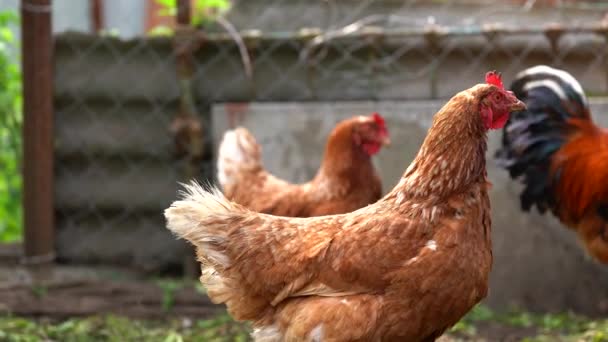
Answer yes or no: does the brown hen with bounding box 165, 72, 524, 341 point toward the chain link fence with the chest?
no

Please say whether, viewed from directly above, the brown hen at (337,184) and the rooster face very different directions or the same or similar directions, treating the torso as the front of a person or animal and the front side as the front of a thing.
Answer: same or similar directions

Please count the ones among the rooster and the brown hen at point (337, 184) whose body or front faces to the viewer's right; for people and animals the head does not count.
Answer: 2

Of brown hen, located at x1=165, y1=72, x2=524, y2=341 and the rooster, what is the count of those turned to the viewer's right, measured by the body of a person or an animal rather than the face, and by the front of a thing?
2

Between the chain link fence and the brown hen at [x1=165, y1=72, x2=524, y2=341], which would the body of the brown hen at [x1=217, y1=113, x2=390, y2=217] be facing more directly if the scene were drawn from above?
the brown hen

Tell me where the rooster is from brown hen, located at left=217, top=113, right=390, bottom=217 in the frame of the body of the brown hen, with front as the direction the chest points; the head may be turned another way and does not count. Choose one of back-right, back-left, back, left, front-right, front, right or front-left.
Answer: front

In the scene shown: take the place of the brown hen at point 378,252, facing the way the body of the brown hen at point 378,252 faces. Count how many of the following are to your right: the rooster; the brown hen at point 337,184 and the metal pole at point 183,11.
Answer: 0

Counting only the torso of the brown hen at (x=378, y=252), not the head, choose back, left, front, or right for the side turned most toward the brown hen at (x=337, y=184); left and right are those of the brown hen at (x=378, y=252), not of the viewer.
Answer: left

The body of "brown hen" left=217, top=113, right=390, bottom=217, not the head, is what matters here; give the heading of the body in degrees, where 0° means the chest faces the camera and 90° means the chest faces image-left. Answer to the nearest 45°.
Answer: approximately 270°

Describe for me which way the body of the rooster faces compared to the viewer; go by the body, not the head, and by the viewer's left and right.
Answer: facing to the right of the viewer

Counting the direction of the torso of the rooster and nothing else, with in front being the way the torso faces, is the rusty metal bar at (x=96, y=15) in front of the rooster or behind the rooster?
behind

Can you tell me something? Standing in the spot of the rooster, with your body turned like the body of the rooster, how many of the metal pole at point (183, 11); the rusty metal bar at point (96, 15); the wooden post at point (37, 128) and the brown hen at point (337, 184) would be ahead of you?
0

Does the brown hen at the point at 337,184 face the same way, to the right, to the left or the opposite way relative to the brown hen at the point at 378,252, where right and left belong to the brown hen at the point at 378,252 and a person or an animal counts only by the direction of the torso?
the same way

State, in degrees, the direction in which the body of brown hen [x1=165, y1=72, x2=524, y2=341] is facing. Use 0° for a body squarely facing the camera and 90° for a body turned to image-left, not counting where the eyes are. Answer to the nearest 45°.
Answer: approximately 270°

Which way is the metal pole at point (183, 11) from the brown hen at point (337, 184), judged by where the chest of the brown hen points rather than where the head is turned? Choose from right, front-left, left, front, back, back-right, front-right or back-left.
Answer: back-left

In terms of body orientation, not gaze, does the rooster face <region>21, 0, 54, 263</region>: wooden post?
no

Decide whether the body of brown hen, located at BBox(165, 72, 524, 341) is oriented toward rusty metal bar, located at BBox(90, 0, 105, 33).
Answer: no

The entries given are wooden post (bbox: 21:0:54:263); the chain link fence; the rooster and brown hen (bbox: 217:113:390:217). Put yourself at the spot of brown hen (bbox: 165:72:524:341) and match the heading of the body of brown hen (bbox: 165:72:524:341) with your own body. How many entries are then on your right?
0
